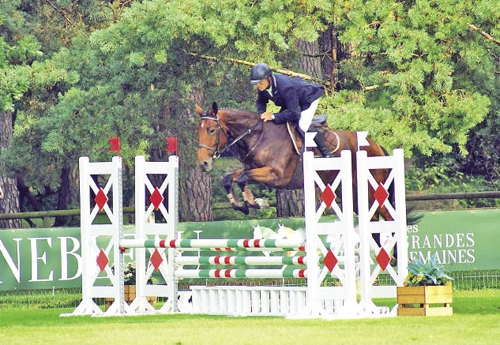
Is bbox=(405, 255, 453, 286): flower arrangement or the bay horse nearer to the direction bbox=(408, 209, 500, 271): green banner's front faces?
the flower arrangement

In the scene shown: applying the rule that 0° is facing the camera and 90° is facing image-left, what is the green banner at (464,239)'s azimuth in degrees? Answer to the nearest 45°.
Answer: approximately 0°

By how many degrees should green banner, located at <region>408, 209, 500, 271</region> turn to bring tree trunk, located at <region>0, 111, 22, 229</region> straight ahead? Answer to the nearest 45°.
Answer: approximately 135° to its right

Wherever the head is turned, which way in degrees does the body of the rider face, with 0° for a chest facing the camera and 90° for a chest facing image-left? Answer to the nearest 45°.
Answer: approximately 45°

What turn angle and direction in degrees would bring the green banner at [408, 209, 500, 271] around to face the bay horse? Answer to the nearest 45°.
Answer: approximately 45° to its right

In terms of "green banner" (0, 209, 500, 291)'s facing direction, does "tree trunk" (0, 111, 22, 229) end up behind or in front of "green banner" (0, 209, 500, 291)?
behind
